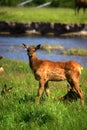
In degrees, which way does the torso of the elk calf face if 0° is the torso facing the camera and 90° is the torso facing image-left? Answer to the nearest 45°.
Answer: approximately 90°
